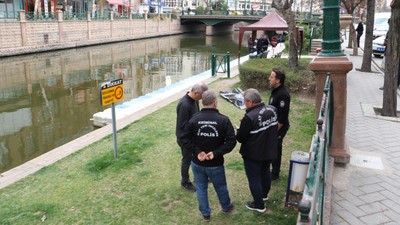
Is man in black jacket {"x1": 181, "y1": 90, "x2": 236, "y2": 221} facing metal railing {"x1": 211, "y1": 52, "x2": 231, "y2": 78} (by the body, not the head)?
yes

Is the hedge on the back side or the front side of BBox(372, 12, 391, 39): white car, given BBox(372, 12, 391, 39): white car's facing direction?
on the front side

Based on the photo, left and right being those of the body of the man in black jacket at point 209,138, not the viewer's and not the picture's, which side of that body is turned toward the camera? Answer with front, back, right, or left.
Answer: back

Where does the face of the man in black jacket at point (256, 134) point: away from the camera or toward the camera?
away from the camera

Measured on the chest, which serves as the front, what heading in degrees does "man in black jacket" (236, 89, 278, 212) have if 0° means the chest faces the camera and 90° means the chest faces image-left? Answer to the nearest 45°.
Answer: approximately 135°

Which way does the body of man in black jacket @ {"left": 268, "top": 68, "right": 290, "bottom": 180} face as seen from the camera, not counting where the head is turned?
to the viewer's left

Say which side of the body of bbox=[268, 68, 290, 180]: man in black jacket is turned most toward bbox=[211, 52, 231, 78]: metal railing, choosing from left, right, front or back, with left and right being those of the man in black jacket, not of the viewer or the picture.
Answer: right

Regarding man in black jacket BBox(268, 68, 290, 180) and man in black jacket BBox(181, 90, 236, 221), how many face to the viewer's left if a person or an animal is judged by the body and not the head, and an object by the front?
1

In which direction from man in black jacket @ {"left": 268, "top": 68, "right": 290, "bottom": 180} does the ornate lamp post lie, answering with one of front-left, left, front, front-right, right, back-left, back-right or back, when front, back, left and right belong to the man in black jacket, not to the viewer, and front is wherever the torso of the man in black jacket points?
back-right

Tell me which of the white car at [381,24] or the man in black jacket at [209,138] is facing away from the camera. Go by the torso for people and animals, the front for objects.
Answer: the man in black jacket

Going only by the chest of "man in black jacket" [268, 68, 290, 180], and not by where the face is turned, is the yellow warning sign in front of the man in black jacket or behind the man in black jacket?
in front

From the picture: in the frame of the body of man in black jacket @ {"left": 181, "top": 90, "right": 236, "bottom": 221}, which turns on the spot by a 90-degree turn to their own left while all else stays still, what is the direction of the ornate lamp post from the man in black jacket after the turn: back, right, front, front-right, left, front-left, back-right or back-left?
back-right

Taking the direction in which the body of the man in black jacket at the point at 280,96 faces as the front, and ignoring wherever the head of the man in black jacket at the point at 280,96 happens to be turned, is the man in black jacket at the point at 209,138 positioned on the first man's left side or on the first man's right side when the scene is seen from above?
on the first man's left side

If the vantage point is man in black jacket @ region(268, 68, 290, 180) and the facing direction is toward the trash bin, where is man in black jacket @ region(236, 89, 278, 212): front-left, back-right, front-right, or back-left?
front-right

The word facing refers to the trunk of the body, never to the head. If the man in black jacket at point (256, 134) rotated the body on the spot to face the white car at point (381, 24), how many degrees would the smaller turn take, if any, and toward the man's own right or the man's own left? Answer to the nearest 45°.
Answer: approximately 45° to the man's own right

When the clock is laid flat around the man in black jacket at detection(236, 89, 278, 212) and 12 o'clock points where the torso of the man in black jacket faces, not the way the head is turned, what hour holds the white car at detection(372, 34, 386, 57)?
The white car is roughly at 2 o'clock from the man in black jacket.

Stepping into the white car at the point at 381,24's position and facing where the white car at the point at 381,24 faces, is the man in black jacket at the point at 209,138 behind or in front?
in front

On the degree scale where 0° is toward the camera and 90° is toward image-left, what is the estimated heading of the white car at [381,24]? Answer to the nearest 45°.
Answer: approximately 45°

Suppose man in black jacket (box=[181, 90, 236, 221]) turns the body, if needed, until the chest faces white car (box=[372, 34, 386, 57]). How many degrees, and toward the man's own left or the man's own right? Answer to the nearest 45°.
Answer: approximately 45° to the man's own right
